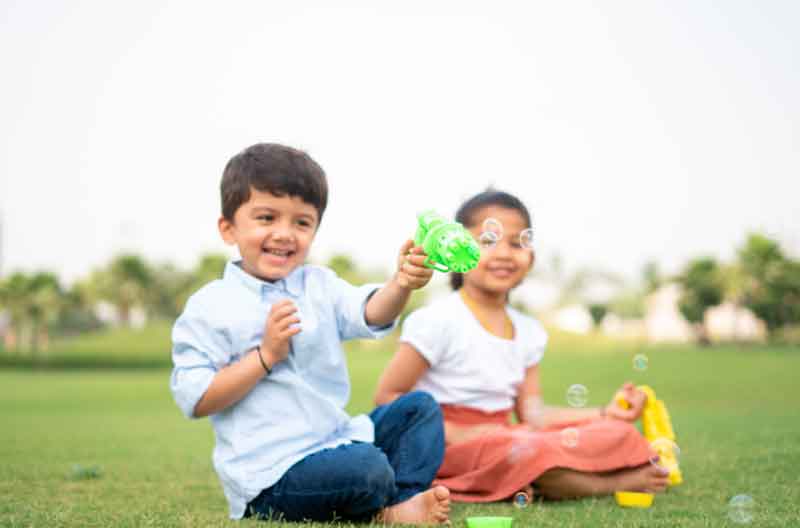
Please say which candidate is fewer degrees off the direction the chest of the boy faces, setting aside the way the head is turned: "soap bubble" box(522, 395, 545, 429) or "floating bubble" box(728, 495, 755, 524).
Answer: the floating bubble

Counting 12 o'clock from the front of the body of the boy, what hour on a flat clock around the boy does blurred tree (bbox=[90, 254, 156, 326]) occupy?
The blurred tree is roughly at 7 o'clock from the boy.

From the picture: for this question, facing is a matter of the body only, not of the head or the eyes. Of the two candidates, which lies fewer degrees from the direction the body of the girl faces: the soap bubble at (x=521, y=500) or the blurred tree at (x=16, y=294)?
the soap bubble

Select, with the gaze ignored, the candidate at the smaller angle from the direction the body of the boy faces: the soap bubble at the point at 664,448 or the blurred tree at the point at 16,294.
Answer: the soap bubble

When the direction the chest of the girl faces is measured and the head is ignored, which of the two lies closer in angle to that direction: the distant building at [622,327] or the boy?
the boy

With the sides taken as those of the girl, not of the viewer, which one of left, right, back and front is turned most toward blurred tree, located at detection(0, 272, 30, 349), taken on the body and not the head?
back

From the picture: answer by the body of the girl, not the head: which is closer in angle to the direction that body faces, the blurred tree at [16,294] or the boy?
the boy

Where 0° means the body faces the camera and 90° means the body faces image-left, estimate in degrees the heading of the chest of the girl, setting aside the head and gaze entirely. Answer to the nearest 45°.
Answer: approximately 315°

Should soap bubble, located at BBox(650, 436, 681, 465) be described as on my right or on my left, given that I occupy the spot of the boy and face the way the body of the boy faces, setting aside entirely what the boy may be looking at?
on my left
